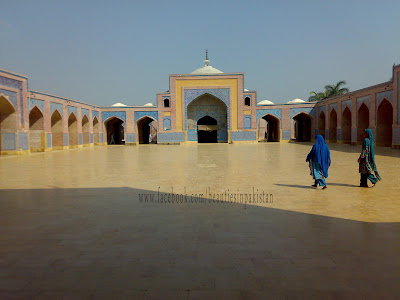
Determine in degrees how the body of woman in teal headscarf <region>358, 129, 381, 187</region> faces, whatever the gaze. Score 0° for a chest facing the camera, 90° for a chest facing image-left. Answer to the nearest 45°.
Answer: approximately 90°

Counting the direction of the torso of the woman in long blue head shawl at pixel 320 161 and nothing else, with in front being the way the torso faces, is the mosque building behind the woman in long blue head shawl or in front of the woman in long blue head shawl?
in front

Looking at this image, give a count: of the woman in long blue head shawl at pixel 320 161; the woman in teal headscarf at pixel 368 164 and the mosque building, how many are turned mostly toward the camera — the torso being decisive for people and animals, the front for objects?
1

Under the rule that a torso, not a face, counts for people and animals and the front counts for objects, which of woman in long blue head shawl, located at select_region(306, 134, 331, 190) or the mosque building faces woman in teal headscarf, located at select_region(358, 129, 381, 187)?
the mosque building

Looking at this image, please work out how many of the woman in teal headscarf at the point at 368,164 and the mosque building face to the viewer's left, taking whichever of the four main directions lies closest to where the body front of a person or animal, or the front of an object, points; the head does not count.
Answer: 1

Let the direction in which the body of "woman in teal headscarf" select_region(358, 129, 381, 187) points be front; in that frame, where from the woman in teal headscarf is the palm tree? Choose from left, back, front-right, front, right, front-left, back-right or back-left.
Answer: right

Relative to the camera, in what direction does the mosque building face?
facing the viewer

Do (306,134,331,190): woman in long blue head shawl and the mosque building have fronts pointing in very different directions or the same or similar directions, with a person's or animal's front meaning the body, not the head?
very different directions

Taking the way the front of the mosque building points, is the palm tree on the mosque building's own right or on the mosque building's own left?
on the mosque building's own left

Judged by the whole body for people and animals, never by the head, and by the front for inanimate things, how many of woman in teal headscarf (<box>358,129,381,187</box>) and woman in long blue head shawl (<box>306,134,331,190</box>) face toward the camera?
0

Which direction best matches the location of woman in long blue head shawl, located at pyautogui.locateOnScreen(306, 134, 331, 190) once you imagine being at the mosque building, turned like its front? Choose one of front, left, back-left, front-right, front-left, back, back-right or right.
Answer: front

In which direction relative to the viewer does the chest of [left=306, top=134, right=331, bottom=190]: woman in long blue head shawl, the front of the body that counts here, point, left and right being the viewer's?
facing away from the viewer and to the left of the viewer

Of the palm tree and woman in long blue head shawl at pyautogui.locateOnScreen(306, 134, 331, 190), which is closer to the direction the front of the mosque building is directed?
the woman in long blue head shawl

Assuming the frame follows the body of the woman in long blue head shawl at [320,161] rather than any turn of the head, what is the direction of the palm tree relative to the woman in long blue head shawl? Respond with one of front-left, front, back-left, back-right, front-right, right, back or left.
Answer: front-right
